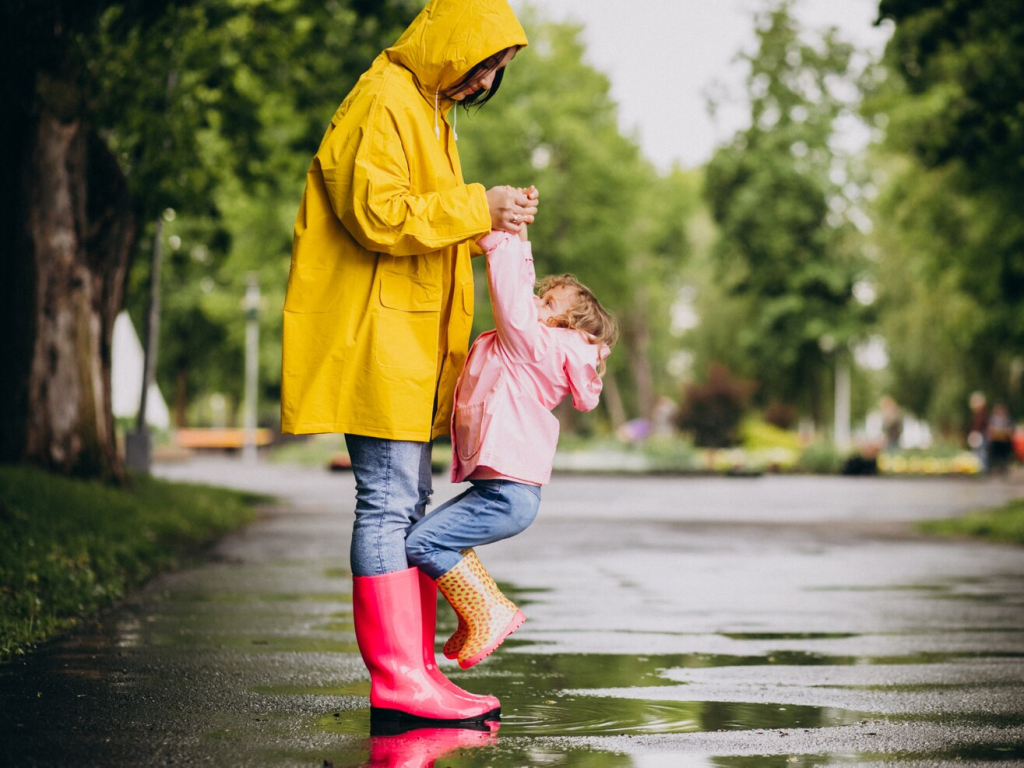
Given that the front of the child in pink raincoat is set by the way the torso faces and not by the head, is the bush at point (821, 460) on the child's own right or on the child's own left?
on the child's own right

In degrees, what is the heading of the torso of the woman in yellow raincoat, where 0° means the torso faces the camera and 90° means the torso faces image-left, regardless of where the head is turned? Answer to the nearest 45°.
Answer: approximately 270°

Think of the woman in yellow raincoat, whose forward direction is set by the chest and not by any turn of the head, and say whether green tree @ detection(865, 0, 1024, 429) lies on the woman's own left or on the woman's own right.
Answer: on the woman's own left

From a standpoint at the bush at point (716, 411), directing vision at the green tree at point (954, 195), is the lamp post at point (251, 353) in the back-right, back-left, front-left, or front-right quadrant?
back-right

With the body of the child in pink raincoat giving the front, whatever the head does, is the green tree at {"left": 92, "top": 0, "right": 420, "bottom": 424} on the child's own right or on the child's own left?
on the child's own right

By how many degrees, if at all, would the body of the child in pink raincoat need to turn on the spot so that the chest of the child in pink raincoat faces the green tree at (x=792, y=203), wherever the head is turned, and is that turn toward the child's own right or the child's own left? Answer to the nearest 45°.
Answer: approximately 90° to the child's own right

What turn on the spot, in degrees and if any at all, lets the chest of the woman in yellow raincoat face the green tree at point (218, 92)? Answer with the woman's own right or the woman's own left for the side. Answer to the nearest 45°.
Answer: approximately 90° to the woman's own left

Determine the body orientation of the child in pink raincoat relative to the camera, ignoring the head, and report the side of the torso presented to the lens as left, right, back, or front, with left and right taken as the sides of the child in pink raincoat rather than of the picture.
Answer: left

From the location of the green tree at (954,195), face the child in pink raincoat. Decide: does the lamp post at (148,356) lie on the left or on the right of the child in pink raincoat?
right
